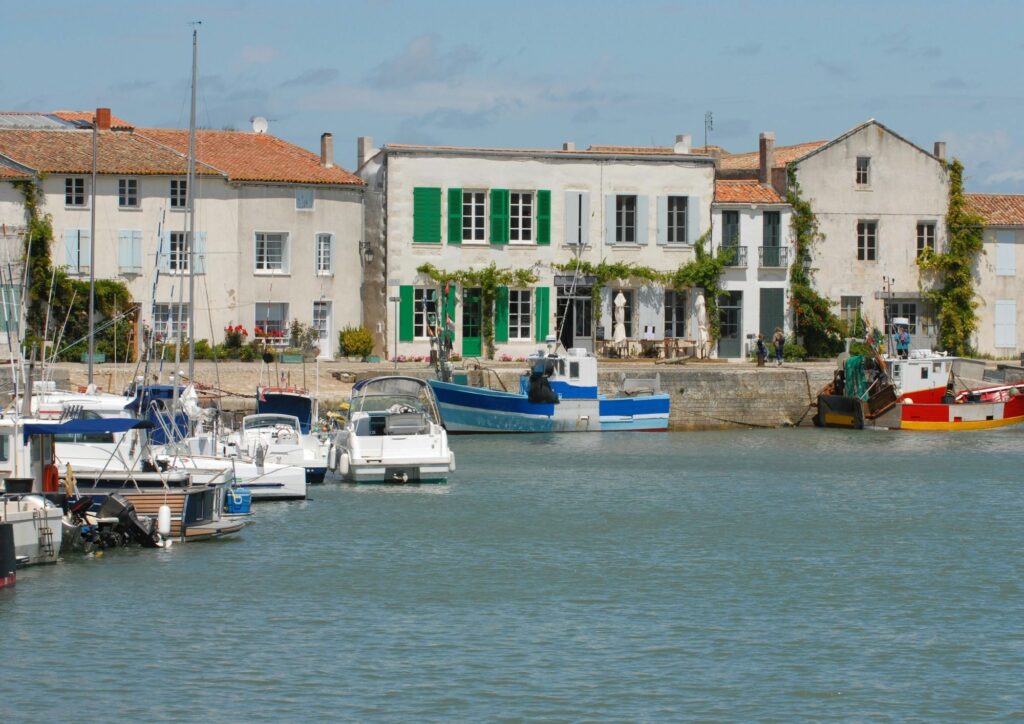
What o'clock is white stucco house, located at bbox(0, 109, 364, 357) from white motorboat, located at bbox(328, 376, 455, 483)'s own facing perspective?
The white stucco house is roughly at 11 o'clock from the white motorboat.

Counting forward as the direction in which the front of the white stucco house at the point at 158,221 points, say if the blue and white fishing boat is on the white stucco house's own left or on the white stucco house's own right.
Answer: on the white stucco house's own left

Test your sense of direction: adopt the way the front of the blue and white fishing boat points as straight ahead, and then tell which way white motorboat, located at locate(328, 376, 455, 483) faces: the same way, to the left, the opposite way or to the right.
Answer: to the right

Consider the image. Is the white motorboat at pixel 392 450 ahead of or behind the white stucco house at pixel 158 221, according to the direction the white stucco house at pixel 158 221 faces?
ahead

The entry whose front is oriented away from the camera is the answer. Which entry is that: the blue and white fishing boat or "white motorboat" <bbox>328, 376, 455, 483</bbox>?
the white motorboat

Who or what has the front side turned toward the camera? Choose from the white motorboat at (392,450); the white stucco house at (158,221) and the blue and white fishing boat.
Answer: the white stucco house

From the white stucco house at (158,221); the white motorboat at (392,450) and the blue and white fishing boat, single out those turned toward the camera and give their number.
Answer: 1

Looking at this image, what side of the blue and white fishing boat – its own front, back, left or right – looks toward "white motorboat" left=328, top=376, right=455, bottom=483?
left

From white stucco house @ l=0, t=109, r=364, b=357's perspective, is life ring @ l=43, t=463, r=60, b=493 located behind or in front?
in front

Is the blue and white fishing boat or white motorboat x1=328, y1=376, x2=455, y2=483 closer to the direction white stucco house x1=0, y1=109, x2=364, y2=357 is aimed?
the white motorboat

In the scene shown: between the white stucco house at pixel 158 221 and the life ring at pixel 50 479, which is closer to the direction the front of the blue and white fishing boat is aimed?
the white stucco house

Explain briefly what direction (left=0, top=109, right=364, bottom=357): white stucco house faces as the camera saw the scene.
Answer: facing the viewer

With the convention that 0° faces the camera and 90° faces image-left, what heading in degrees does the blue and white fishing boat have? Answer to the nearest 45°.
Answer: approximately 90°

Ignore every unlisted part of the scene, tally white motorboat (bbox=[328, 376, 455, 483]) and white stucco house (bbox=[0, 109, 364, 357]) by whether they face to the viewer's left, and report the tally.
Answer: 0
